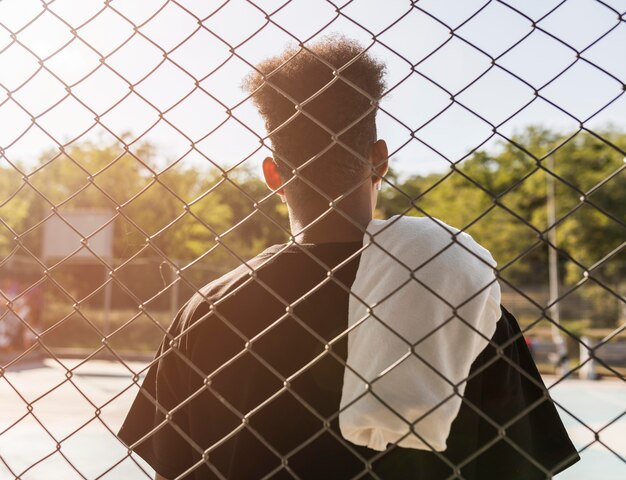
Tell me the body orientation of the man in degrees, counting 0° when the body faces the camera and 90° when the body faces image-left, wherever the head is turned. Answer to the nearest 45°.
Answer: approximately 180°

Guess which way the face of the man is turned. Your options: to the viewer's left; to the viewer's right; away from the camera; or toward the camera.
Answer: away from the camera
